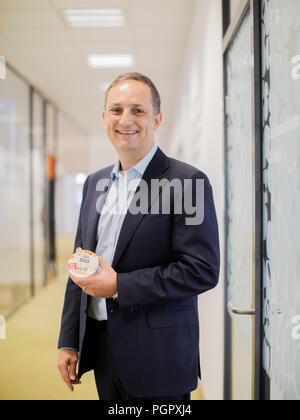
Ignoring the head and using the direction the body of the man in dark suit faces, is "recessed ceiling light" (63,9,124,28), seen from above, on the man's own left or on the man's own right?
on the man's own right

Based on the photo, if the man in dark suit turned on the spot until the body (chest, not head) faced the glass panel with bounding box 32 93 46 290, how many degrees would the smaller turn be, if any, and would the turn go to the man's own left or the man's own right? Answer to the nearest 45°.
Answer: approximately 135° to the man's own right

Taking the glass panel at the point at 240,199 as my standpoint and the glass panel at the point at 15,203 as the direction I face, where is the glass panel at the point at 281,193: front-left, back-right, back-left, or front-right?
back-left

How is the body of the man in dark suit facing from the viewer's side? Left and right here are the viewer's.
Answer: facing the viewer and to the left of the viewer

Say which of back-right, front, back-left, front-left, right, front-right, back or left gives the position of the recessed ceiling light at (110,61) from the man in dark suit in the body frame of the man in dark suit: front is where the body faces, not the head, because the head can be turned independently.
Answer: back-right

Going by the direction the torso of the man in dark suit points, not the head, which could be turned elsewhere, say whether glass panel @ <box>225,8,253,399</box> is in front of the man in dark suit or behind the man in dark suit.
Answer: behind
